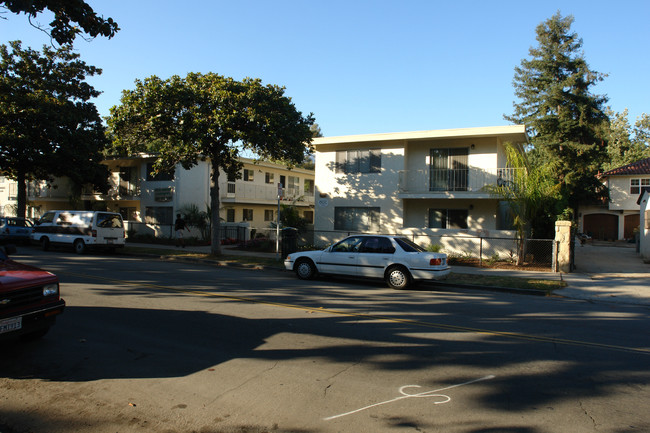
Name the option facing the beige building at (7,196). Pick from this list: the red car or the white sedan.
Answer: the white sedan

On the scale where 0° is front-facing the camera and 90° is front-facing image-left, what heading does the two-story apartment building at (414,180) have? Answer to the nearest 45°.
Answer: approximately 0°

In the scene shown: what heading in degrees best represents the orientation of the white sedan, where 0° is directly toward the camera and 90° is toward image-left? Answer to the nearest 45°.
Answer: approximately 135°

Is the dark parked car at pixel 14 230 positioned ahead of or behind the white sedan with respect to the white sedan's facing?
ahead

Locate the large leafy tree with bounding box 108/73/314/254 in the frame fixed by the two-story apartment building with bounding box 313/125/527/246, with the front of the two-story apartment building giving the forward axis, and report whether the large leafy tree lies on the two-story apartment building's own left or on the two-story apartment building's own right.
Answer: on the two-story apartment building's own right

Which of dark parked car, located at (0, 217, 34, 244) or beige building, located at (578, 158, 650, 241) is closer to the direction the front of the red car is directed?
the beige building

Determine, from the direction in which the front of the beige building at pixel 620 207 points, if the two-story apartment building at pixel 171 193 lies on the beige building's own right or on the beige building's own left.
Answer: on the beige building's own right

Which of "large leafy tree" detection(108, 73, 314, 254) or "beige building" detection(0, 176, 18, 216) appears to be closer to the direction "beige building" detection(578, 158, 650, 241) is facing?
the large leafy tree

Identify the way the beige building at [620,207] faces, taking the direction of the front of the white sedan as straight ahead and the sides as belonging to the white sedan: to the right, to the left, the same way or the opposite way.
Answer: to the left

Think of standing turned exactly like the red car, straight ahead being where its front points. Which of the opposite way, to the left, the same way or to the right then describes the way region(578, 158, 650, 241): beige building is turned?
to the right

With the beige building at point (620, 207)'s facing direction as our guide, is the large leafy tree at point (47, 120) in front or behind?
in front
